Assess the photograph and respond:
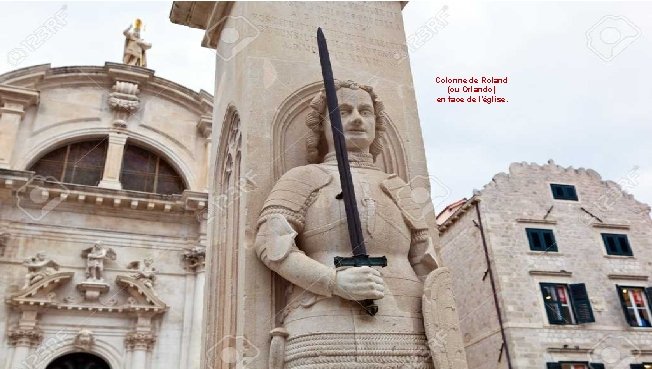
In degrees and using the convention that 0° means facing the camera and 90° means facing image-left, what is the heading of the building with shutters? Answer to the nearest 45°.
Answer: approximately 0°

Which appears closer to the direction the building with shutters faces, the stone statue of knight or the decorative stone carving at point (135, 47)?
the stone statue of knight

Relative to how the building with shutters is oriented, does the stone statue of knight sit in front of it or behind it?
in front
